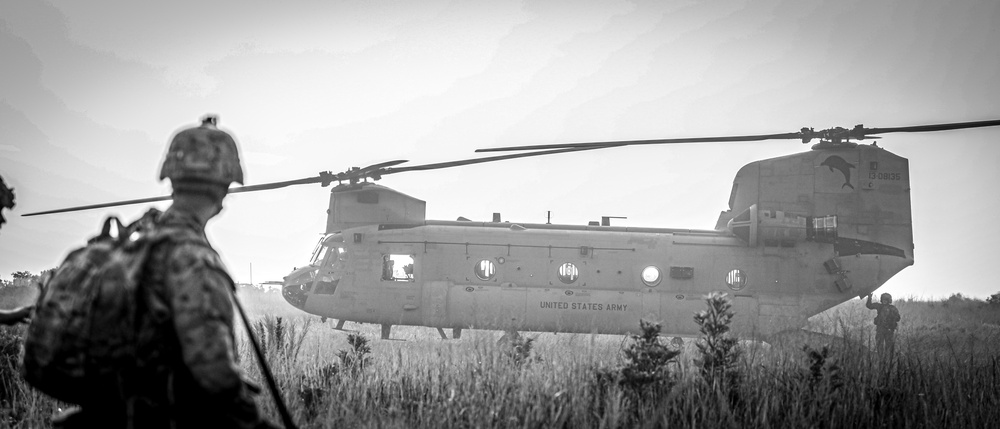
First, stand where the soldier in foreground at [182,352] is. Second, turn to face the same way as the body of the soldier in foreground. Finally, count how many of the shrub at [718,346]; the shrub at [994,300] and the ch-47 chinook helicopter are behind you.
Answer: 0

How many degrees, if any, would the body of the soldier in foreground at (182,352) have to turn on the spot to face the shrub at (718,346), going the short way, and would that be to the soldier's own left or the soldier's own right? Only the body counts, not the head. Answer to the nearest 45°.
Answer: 0° — they already face it

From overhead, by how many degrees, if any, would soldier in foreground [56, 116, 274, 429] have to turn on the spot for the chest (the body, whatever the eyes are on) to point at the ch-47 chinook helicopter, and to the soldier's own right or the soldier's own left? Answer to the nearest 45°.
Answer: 0° — they already face it

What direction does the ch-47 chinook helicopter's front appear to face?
to the viewer's left

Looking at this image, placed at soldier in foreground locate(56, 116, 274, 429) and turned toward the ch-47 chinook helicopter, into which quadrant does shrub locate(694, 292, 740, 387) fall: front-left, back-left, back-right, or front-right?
front-right

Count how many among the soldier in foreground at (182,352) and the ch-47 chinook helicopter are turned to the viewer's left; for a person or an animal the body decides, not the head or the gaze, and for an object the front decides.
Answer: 1

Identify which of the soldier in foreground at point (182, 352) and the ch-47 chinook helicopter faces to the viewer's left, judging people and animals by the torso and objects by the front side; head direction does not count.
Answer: the ch-47 chinook helicopter

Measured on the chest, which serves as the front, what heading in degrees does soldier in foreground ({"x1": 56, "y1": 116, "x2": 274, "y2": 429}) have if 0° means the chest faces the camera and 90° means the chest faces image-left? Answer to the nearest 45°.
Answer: approximately 225°

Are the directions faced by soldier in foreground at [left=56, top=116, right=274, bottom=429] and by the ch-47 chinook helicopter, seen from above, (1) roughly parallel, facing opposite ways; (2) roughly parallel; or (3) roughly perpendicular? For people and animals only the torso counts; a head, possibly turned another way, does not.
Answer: roughly perpendicular

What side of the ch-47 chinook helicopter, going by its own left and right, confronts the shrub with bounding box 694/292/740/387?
left

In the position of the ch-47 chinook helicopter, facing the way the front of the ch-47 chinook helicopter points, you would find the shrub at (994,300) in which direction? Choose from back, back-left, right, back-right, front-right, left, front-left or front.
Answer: back-right

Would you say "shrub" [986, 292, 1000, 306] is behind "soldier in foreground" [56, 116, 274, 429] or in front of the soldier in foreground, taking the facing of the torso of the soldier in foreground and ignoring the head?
in front
